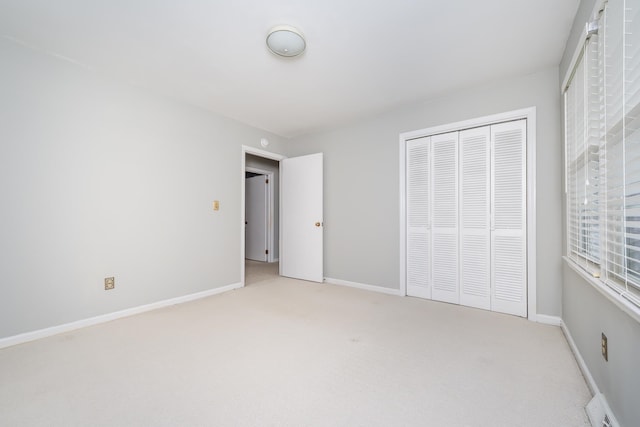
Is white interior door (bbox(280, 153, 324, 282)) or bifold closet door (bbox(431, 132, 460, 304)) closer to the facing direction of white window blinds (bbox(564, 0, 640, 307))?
the white interior door

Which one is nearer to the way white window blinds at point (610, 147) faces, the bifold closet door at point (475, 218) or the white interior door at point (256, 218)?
the white interior door

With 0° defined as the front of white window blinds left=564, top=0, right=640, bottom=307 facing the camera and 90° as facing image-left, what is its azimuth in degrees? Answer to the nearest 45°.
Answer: approximately 90°

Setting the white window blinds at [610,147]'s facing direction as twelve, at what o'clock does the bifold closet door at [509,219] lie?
The bifold closet door is roughly at 2 o'clock from the white window blinds.

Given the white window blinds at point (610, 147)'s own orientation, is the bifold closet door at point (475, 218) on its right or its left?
on its right

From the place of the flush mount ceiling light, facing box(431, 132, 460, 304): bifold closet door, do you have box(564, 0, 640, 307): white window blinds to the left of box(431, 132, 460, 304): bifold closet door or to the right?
right

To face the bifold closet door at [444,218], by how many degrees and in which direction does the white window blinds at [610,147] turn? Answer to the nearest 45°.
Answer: approximately 45° to its right
